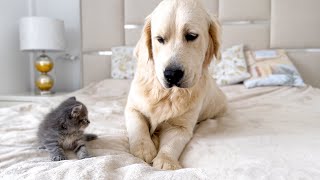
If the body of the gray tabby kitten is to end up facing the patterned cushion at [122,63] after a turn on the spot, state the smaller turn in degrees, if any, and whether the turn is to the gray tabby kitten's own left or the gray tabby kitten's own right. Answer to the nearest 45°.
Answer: approximately 135° to the gray tabby kitten's own left

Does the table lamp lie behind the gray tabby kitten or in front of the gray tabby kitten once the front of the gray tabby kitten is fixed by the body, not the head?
behind

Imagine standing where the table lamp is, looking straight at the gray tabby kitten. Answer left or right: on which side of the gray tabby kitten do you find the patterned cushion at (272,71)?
left

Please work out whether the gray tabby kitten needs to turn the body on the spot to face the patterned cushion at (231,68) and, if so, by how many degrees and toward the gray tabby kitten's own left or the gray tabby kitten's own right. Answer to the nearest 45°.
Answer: approximately 90° to the gray tabby kitten's own left

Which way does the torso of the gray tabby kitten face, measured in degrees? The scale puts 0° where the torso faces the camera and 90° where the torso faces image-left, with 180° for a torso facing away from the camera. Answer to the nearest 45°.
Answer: approximately 315°

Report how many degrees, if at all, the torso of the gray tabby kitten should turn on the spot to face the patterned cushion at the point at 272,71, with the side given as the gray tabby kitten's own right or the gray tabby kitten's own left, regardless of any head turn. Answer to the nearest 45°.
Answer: approximately 90° to the gray tabby kitten's own left
